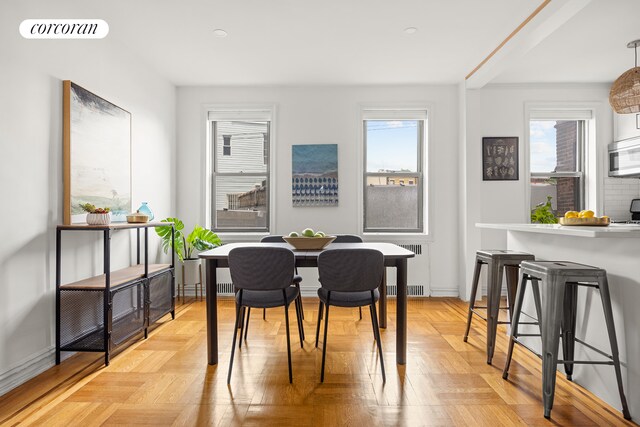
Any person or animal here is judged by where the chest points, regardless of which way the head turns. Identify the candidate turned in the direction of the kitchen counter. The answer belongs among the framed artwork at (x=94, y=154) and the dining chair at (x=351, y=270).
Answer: the framed artwork

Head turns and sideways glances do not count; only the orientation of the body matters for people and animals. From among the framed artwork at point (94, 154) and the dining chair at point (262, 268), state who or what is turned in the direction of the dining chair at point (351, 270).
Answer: the framed artwork

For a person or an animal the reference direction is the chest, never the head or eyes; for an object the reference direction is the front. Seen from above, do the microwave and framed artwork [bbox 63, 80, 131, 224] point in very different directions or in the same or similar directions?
very different directions

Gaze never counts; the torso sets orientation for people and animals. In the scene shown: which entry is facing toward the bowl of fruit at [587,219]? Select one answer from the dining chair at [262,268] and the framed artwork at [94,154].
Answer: the framed artwork

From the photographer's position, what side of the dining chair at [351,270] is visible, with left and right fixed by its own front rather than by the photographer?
back

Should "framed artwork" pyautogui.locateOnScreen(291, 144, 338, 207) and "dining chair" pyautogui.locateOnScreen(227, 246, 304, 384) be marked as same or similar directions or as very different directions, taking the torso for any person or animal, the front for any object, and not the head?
very different directions

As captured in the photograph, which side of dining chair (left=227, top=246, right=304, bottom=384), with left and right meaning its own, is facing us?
back

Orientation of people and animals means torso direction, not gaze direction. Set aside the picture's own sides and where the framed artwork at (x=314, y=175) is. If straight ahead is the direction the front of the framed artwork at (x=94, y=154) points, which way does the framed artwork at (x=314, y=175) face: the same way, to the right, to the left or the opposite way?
to the right

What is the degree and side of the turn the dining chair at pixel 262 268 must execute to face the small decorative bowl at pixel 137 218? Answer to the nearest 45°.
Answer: approximately 45° to its left

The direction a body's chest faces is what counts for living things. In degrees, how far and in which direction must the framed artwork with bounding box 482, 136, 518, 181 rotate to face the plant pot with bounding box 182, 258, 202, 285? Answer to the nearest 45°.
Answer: approximately 45° to its right

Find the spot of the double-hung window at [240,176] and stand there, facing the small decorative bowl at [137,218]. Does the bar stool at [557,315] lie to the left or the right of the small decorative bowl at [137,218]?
left

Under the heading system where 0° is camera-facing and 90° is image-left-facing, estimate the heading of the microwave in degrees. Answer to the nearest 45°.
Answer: approximately 45°

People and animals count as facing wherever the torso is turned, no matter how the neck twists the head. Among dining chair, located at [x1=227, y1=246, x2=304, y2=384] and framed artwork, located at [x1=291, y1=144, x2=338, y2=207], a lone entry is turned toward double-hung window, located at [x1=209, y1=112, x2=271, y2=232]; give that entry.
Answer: the dining chair

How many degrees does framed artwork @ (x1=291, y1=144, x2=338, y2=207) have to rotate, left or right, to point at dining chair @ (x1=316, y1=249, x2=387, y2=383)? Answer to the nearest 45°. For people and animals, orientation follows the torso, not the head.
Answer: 0° — it already faces it
